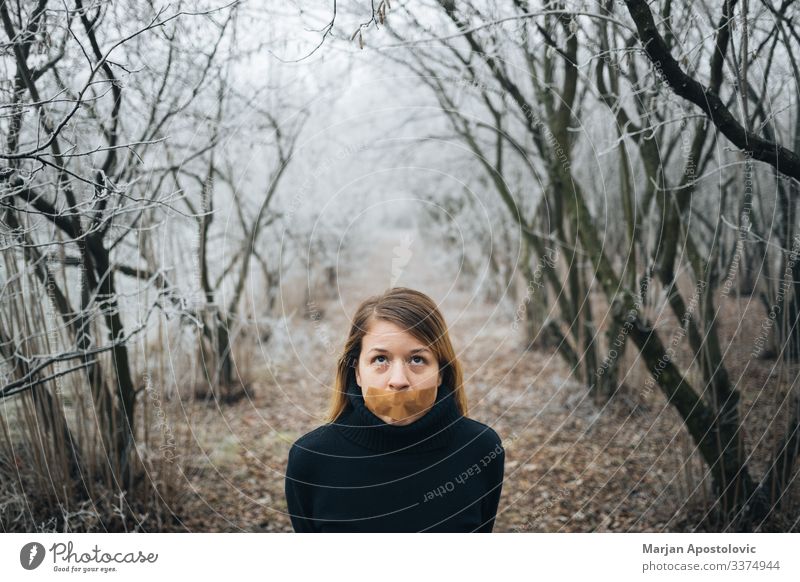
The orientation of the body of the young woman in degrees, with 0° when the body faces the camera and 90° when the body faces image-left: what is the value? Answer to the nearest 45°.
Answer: approximately 0°
